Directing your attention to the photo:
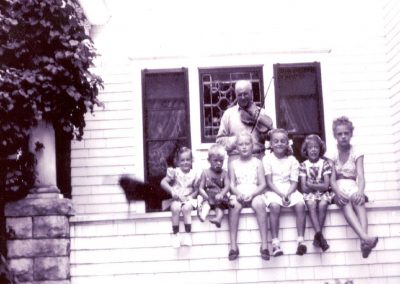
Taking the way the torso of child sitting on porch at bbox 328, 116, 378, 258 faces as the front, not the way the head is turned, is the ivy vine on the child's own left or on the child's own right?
on the child's own right

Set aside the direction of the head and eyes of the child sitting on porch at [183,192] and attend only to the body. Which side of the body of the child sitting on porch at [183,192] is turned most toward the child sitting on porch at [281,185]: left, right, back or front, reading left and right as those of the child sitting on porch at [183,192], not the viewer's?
left

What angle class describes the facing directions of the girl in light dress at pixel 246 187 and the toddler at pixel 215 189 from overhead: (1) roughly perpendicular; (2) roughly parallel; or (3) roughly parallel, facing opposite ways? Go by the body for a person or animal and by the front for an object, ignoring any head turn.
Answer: roughly parallel

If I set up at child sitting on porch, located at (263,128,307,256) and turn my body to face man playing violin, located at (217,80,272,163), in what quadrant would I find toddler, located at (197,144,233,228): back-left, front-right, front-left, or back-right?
front-left

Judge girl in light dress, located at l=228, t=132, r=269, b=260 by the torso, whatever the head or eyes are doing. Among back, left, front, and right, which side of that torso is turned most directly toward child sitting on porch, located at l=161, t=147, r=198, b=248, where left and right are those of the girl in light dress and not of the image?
right

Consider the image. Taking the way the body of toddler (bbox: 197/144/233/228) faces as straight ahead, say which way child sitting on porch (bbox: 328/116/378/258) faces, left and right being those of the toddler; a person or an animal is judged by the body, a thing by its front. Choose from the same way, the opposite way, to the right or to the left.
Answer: the same way

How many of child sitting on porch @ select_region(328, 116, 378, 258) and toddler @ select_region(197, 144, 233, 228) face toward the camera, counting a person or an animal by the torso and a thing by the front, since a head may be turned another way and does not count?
2

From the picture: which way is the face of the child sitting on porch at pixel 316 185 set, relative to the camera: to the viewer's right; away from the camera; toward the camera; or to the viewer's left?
toward the camera

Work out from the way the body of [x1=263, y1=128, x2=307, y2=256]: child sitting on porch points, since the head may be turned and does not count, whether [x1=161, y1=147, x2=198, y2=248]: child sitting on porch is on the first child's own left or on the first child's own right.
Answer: on the first child's own right

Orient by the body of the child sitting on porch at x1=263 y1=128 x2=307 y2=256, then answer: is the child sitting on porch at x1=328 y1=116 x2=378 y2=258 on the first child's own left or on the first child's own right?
on the first child's own left

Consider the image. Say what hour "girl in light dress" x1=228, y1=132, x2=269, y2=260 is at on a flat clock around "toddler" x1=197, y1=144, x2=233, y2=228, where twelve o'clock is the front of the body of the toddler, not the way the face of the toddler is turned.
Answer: The girl in light dress is roughly at 9 o'clock from the toddler.

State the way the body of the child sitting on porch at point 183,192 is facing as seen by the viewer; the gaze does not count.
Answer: toward the camera

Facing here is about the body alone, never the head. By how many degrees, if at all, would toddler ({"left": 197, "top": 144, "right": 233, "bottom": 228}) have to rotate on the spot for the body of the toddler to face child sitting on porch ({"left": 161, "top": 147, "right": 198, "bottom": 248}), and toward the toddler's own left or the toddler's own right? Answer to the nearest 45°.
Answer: approximately 90° to the toddler's own right

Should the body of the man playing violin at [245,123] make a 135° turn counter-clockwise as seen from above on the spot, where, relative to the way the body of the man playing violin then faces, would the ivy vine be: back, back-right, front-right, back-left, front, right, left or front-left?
back-left

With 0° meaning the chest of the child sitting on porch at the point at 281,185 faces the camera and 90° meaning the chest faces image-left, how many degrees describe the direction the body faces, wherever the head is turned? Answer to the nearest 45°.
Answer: approximately 0°

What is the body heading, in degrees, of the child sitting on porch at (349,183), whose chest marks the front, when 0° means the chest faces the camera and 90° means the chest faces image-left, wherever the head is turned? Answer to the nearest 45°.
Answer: approximately 0°

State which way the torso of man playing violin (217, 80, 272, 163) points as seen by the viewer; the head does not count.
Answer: toward the camera
